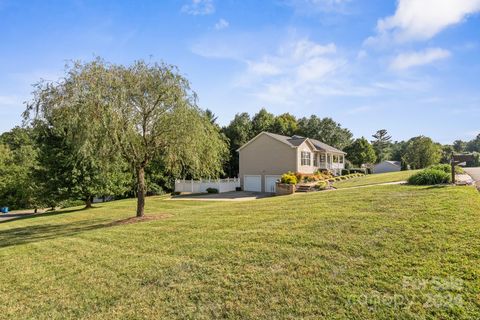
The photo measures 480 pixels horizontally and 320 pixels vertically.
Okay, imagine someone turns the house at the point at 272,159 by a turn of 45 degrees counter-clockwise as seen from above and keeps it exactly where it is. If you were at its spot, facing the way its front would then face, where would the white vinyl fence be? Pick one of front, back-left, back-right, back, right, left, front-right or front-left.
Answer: back

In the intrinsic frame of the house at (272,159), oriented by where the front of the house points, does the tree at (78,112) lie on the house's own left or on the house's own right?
on the house's own right

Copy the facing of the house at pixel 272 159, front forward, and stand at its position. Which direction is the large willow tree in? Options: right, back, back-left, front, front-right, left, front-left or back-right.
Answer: front-right

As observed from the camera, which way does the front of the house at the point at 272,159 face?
facing the viewer and to the right of the viewer

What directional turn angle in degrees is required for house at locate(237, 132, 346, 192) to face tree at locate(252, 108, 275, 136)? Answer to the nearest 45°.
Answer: approximately 135° to its left
